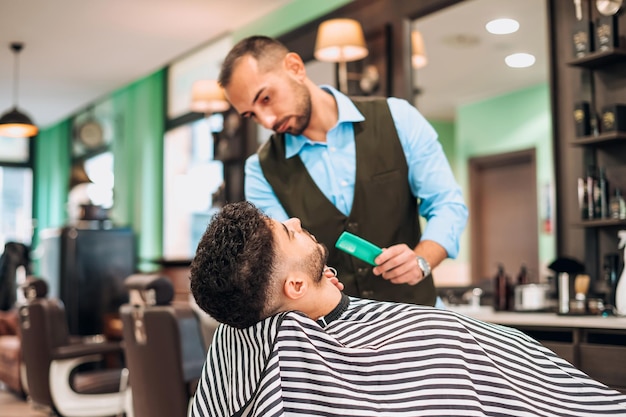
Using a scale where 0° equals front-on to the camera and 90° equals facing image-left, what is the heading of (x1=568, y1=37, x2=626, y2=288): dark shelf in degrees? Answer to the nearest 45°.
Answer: approximately 45°

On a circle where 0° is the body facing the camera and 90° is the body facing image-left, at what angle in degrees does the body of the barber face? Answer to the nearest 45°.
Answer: approximately 45°

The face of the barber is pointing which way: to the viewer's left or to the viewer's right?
to the viewer's left

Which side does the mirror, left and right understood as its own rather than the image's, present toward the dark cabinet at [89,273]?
right

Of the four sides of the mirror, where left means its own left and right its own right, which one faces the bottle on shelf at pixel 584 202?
left

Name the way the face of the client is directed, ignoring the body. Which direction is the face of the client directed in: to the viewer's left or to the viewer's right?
to the viewer's right

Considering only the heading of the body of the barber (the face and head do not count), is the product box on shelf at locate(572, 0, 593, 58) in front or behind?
behind

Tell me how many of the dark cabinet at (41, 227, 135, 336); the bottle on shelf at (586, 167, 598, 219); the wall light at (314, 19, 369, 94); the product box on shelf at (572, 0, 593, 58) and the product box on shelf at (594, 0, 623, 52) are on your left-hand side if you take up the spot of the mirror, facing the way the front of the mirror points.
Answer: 3
